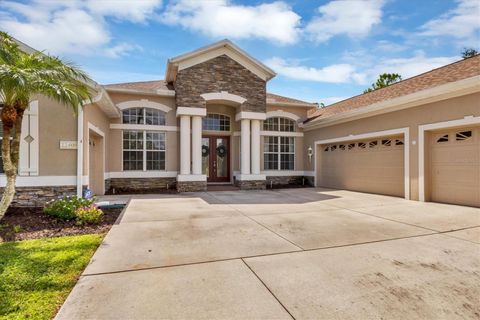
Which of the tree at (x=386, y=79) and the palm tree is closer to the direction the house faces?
the palm tree

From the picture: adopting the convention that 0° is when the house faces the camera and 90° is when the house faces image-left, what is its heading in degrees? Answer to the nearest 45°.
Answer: approximately 0°

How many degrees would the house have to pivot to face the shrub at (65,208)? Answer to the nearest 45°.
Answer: approximately 45° to its right

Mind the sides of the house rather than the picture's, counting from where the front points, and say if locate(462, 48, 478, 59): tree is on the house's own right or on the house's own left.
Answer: on the house's own left

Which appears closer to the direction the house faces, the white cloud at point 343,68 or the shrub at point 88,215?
the shrub

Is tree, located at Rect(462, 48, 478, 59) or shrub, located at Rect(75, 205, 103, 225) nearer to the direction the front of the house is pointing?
the shrub

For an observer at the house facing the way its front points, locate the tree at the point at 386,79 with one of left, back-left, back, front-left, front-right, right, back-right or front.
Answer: back-left

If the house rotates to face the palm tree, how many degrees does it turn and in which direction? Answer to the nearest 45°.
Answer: approximately 45° to its right

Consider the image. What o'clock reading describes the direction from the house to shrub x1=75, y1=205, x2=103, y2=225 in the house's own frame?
The shrub is roughly at 1 o'clock from the house.
